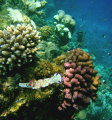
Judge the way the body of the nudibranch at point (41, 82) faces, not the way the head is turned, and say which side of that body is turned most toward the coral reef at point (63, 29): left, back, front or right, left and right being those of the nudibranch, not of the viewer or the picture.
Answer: left

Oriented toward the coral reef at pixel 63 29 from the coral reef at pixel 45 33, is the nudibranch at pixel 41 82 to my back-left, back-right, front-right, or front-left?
back-right

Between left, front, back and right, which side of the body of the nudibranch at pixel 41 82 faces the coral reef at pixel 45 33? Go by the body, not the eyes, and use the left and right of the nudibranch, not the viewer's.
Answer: left

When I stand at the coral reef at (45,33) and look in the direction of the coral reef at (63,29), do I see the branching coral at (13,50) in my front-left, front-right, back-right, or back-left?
back-right

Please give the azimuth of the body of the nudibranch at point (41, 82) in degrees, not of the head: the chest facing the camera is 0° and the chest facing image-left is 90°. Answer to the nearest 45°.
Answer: approximately 270°

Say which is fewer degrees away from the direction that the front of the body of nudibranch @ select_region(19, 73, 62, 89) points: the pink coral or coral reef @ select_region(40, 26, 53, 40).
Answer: the pink coral
